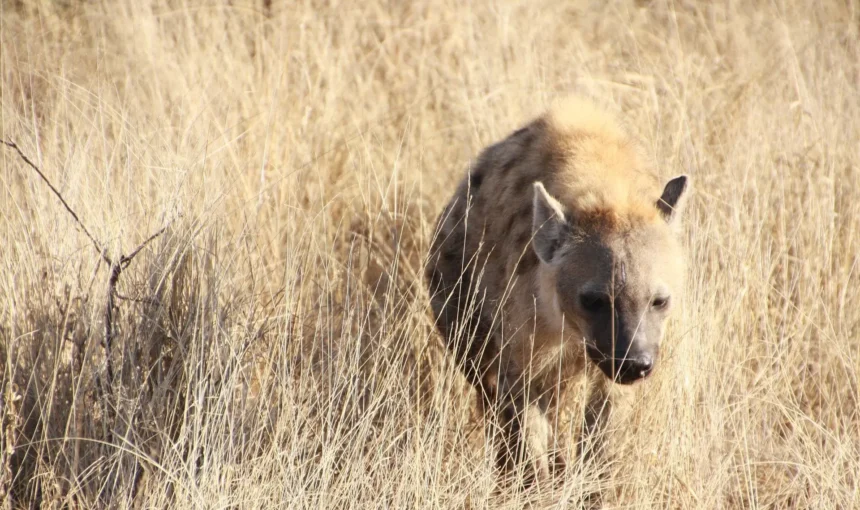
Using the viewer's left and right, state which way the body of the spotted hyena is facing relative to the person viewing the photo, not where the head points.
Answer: facing the viewer and to the right of the viewer
